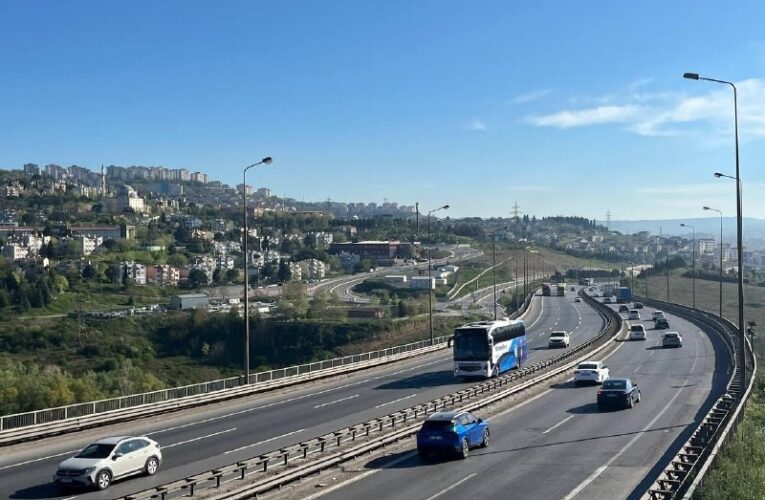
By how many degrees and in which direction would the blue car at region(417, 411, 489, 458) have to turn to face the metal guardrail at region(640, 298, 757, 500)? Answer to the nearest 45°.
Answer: approximately 45° to its right

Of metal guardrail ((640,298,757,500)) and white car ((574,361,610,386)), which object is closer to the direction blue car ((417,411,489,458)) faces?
the white car

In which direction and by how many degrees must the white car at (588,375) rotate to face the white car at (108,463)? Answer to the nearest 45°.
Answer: approximately 180°

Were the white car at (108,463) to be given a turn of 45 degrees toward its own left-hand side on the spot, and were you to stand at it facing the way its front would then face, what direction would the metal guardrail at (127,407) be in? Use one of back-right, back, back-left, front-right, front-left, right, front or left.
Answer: back

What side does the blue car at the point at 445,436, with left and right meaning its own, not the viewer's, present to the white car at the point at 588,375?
front

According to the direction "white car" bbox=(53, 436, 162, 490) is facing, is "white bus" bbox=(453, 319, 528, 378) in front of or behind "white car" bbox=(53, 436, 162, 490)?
behind

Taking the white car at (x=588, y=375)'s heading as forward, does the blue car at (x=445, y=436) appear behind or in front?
behind

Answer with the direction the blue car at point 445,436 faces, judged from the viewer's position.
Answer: facing away from the viewer and to the right of the viewer

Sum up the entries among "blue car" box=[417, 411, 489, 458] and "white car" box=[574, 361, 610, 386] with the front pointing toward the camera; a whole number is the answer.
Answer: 0

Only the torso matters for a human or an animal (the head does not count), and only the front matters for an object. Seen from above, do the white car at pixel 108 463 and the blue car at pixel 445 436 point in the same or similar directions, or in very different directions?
very different directions

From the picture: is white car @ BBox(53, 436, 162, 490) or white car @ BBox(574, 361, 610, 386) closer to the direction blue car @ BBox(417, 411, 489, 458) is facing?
the white car @ BBox(574, 361, 610, 386)

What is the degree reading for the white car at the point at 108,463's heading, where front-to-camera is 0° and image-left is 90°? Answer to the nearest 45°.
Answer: approximately 45°

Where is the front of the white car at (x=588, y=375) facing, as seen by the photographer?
facing away from the viewer and to the right of the viewer
